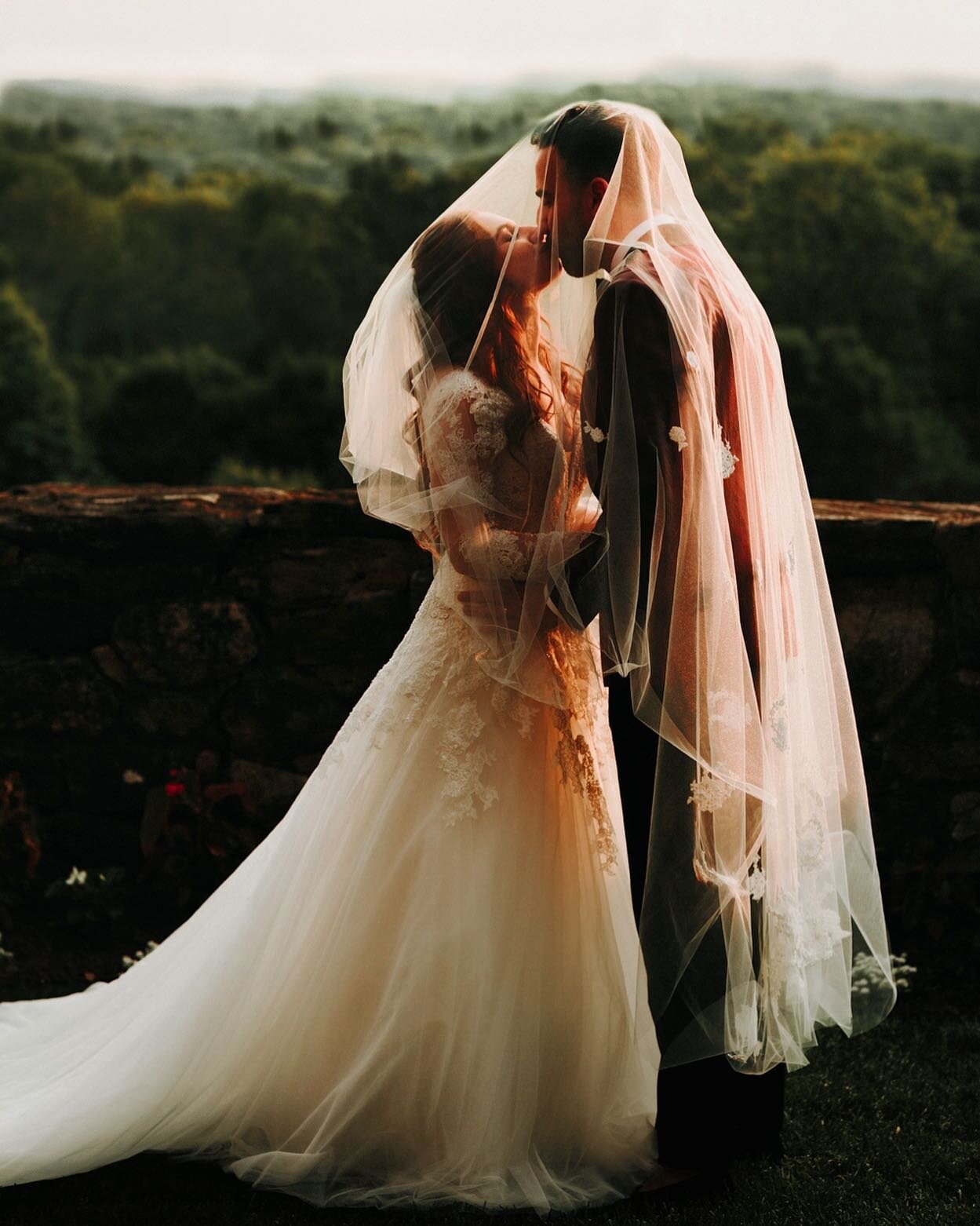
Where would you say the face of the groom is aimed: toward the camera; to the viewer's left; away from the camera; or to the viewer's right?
to the viewer's left

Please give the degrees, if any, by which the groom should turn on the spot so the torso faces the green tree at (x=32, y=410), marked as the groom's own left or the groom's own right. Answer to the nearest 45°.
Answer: approximately 45° to the groom's own right

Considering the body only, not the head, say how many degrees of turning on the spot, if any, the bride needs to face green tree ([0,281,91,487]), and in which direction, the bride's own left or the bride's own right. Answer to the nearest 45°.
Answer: approximately 90° to the bride's own left

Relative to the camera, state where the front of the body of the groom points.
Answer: to the viewer's left

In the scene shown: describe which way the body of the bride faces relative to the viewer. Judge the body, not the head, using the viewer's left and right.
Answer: facing to the right of the viewer

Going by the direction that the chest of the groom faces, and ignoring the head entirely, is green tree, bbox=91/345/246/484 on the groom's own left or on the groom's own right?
on the groom's own right

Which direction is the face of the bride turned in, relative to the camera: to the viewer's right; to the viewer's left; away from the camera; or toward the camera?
to the viewer's right

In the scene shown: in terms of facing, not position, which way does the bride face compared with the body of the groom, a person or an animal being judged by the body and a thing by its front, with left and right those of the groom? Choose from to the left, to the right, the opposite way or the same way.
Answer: the opposite way

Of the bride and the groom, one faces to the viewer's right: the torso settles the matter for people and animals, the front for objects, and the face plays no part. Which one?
the bride

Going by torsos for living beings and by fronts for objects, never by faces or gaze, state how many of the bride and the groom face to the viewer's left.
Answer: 1

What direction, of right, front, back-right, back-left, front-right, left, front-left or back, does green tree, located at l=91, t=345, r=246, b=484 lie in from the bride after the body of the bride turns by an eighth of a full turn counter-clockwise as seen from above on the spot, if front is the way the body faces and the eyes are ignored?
front-left
